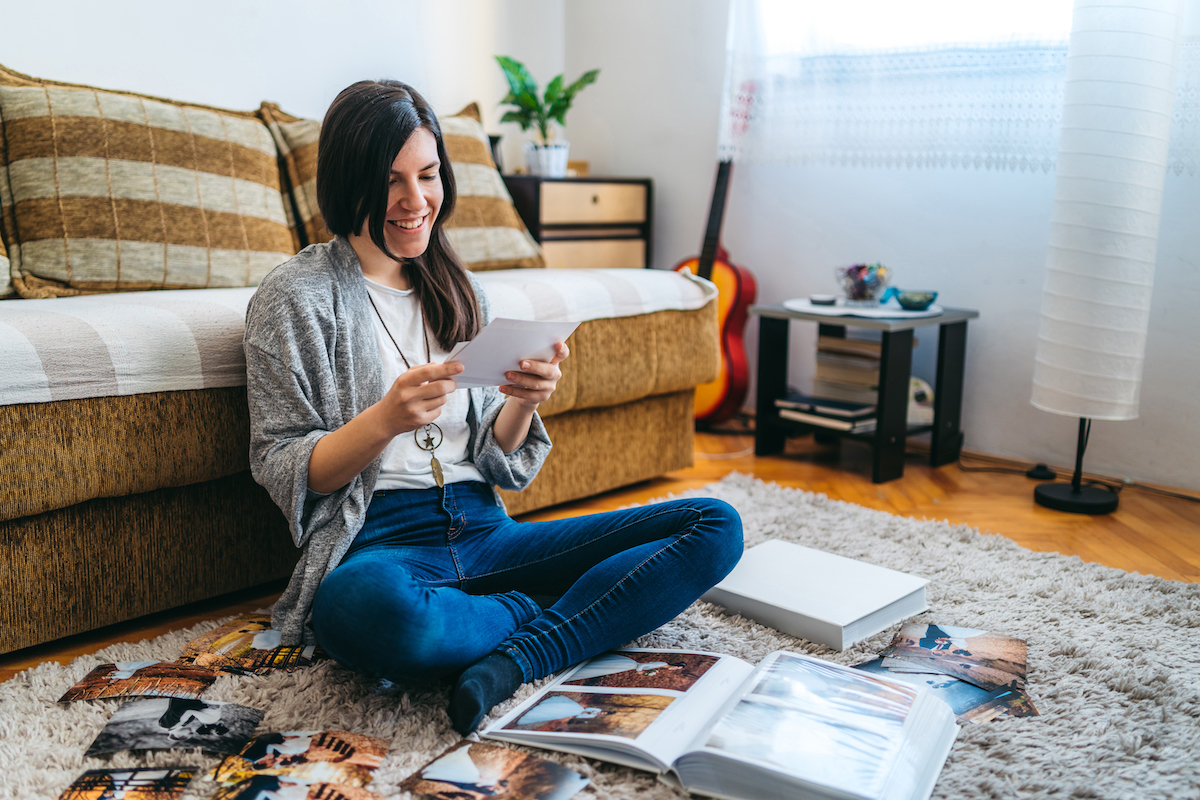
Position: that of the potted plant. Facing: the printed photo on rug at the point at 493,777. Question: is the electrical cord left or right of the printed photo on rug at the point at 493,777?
left

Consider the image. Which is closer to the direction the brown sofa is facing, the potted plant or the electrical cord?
the electrical cord

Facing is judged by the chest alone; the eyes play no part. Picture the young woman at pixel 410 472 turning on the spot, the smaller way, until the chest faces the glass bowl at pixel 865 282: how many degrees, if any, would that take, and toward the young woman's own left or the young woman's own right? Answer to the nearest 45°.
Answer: approximately 90° to the young woman's own left

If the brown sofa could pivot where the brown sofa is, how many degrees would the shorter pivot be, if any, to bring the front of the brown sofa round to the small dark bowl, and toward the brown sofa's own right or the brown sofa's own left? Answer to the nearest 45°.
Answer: approximately 45° to the brown sofa's own left

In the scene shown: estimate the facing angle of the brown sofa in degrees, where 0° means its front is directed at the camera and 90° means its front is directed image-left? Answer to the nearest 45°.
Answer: approximately 315°

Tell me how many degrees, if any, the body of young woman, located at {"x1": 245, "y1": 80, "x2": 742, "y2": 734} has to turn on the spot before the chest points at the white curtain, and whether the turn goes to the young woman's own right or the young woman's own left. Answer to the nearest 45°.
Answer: approximately 90° to the young woman's own left

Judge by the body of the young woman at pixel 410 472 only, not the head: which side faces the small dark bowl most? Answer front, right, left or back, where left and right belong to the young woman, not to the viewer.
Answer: left

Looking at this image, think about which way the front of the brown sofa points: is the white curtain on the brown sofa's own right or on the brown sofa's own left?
on the brown sofa's own left

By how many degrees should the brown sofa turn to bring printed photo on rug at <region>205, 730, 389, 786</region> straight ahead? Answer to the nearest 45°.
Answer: approximately 45° to its right

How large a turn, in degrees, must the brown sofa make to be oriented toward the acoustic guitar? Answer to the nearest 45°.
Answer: approximately 90° to its left

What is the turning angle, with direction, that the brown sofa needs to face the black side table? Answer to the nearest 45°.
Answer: approximately 45° to its left

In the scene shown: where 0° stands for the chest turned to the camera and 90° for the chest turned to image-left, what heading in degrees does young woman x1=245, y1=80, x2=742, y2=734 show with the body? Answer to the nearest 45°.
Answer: approximately 315°
